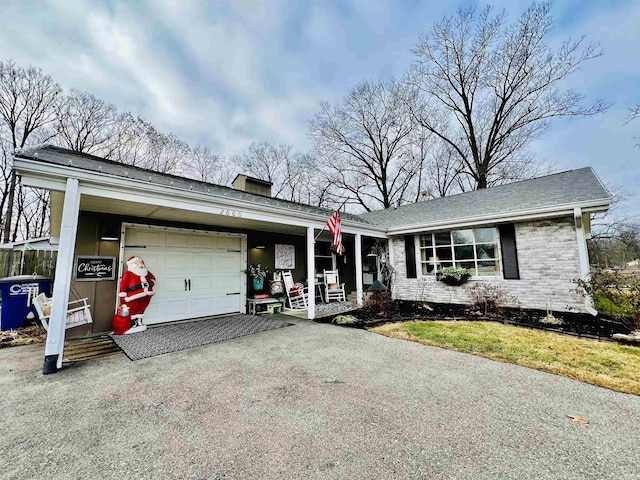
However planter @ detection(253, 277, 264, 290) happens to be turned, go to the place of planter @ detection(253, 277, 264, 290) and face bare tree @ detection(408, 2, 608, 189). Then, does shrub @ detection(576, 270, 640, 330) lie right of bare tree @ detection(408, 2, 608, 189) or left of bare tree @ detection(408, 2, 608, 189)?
right

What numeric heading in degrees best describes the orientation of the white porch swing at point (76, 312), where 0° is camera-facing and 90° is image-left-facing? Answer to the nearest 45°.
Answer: approximately 315°

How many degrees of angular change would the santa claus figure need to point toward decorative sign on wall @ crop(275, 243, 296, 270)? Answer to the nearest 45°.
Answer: approximately 45° to its left

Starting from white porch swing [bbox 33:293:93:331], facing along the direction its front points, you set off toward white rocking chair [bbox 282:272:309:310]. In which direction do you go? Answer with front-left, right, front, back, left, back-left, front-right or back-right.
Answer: front-left

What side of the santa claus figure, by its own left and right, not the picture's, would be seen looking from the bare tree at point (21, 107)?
back

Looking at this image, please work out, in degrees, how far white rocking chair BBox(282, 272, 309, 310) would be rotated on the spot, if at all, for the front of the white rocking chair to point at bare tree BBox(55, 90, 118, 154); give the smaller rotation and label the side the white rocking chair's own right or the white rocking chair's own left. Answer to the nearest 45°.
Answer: approximately 180°

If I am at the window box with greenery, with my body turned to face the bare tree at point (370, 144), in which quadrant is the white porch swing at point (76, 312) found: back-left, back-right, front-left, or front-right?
back-left

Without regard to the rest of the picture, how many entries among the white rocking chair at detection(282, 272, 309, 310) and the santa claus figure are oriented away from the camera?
0

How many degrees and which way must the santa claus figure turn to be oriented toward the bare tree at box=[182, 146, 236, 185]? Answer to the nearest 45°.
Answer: approximately 135° to its left

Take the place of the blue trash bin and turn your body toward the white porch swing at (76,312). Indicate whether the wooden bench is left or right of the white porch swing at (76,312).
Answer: left

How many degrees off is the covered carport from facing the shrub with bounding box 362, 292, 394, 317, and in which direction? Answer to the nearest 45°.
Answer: approximately 45° to its left

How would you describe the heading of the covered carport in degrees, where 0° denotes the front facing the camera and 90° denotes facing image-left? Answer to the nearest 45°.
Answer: approximately 315°
